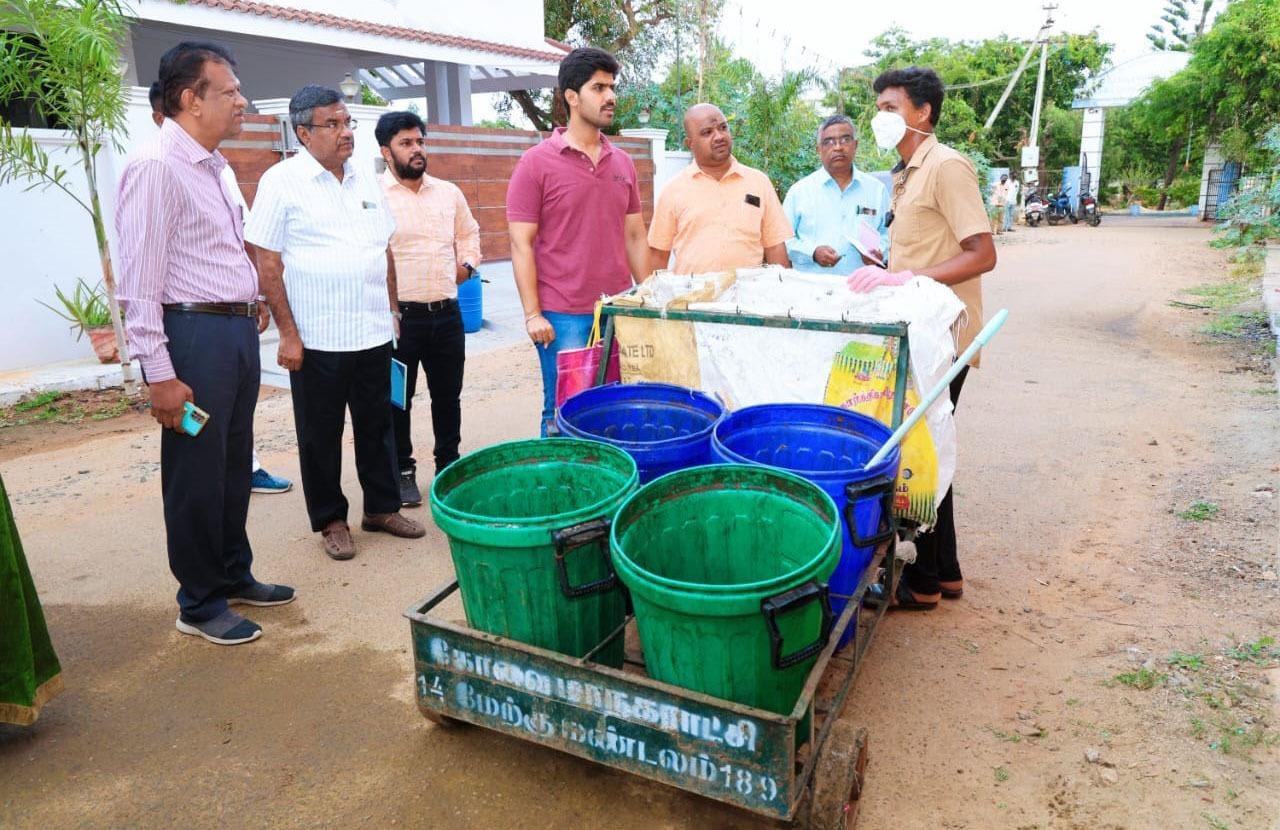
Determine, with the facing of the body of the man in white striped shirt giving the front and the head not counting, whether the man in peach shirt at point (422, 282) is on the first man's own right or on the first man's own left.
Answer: on the first man's own left

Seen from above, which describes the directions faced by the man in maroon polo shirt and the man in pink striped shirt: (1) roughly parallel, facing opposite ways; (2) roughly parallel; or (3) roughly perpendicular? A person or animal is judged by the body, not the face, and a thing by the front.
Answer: roughly perpendicular

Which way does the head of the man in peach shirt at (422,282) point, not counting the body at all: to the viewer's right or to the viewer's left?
to the viewer's right

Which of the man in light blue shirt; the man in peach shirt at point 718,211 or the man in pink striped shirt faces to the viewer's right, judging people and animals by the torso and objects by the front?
the man in pink striped shirt

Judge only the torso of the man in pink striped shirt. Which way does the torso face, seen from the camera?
to the viewer's right

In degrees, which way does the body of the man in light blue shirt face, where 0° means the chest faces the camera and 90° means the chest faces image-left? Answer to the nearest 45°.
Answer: approximately 0°

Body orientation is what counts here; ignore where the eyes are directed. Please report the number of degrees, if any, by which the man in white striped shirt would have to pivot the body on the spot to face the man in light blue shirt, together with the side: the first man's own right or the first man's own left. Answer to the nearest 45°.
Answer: approximately 45° to the first man's own left

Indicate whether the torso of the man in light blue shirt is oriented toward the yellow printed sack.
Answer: yes

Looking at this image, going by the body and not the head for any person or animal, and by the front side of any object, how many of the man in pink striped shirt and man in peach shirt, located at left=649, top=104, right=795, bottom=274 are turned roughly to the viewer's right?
1

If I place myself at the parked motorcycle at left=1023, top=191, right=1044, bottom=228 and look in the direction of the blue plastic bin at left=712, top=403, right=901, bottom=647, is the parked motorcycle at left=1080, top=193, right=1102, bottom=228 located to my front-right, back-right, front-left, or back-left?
back-left

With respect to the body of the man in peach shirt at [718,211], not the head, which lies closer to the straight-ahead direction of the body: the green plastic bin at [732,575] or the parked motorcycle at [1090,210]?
the green plastic bin

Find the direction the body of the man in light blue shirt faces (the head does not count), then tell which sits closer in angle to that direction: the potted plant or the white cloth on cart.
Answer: the white cloth on cart
